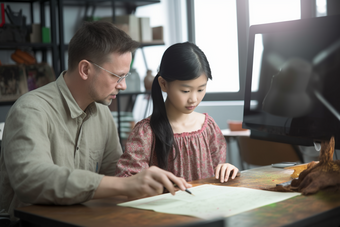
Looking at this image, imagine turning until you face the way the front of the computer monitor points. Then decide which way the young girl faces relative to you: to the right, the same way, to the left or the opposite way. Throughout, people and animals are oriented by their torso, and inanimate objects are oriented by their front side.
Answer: to the left

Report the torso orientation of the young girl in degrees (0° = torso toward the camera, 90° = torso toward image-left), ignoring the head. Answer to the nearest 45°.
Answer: approximately 315°
